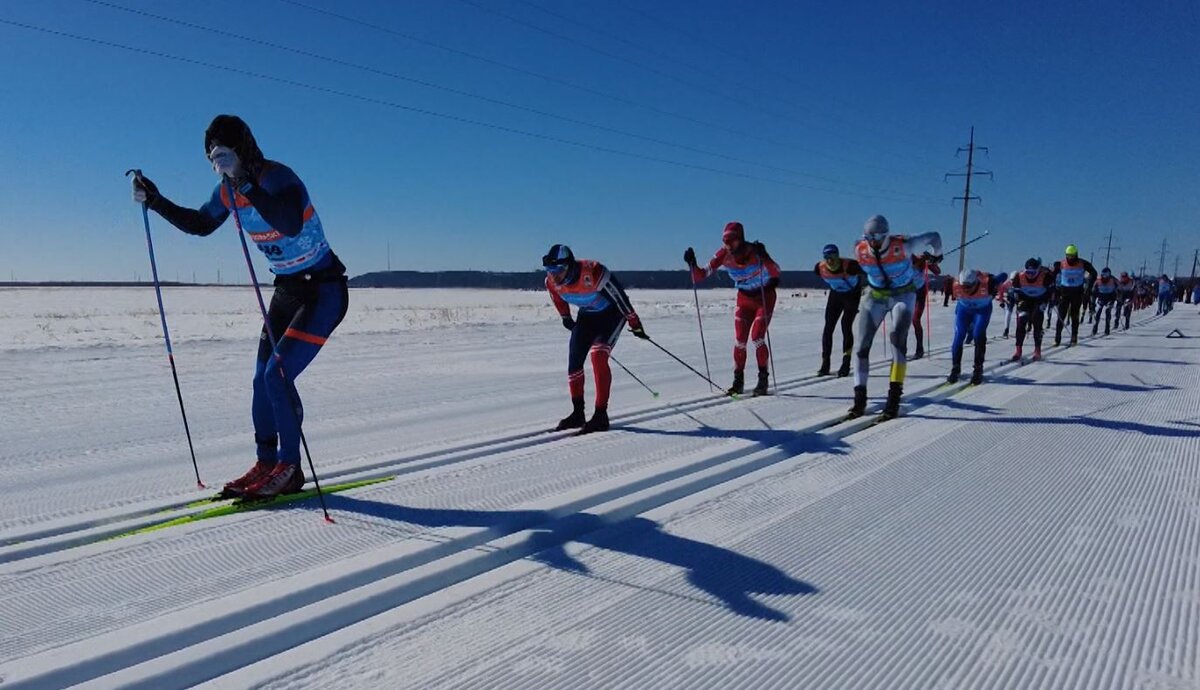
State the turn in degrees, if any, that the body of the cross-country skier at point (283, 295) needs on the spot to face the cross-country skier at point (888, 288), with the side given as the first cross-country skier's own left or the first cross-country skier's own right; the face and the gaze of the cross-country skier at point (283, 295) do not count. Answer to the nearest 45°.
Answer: approximately 135° to the first cross-country skier's own left

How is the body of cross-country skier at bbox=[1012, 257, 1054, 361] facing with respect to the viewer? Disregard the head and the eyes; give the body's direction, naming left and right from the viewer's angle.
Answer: facing the viewer

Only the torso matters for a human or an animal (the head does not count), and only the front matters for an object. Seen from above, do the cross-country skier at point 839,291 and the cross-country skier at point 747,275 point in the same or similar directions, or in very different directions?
same or similar directions

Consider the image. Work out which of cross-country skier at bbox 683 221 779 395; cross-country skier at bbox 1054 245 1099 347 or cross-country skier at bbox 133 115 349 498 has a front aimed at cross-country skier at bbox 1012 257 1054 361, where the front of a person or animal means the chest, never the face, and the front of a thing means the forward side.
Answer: cross-country skier at bbox 1054 245 1099 347

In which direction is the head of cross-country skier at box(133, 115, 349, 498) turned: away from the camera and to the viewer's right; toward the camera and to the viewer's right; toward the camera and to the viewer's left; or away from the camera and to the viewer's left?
toward the camera and to the viewer's left

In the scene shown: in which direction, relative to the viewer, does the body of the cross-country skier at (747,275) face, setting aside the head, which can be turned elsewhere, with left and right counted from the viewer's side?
facing the viewer and to the left of the viewer

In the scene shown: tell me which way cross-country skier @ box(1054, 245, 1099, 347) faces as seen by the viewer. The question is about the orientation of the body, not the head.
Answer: toward the camera

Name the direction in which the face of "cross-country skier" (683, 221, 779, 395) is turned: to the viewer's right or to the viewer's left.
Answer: to the viewer's left

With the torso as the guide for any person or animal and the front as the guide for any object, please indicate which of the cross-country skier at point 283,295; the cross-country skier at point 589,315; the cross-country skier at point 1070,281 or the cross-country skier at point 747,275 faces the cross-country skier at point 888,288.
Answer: the cross-country skier at point 1070,281

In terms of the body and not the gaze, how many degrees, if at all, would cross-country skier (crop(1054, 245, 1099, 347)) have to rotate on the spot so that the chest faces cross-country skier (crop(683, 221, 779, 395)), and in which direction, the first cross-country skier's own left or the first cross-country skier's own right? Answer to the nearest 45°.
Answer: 0° — they already face them

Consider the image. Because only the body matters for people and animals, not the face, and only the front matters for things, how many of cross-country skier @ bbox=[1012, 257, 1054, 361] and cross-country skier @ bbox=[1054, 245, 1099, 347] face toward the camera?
2

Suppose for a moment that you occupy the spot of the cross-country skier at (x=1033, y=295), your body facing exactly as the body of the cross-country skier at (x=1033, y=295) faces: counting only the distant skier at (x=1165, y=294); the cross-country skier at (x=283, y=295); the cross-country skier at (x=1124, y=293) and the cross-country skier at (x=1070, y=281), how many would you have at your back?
3

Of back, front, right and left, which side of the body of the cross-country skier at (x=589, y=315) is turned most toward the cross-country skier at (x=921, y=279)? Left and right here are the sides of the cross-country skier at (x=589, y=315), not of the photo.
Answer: back

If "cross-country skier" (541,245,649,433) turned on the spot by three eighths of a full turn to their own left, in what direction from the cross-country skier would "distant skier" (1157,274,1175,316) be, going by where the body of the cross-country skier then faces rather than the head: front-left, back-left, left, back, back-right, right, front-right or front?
front-left

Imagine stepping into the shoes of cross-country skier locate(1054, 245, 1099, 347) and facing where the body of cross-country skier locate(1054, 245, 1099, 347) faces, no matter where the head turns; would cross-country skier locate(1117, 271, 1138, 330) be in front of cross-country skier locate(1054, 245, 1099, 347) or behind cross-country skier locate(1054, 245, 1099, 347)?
behind

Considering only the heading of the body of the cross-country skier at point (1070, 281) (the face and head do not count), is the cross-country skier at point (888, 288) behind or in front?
in front
